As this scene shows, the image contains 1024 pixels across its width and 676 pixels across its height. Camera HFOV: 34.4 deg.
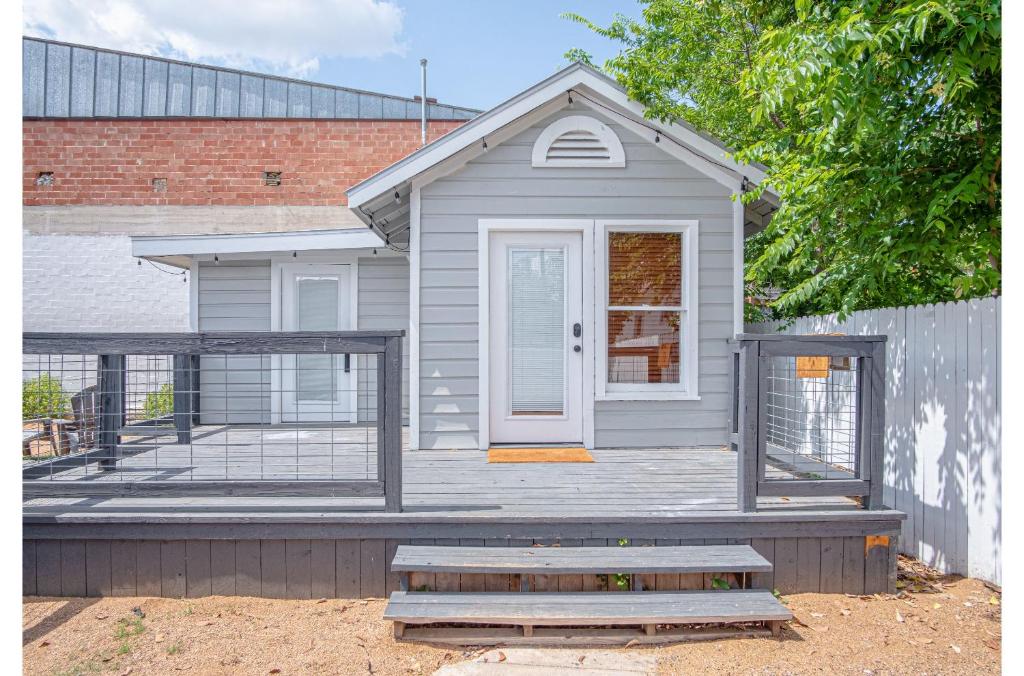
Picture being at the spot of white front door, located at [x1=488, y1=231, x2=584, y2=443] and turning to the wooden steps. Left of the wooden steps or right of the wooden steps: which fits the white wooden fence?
left

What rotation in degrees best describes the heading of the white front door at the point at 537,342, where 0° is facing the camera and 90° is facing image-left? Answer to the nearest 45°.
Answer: approximately 0°

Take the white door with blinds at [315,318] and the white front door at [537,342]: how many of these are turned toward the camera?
2

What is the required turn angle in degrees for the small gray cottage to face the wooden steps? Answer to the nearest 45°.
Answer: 0° — it already faces it

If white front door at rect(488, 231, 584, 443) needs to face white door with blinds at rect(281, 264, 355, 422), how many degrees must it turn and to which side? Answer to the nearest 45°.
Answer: approximately 135° to its right

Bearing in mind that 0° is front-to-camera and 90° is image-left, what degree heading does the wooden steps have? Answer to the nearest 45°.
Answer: approximately 0°

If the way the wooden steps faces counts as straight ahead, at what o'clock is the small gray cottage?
The small gray cottage is roughly at 6 o'clock from the wooden steps.
